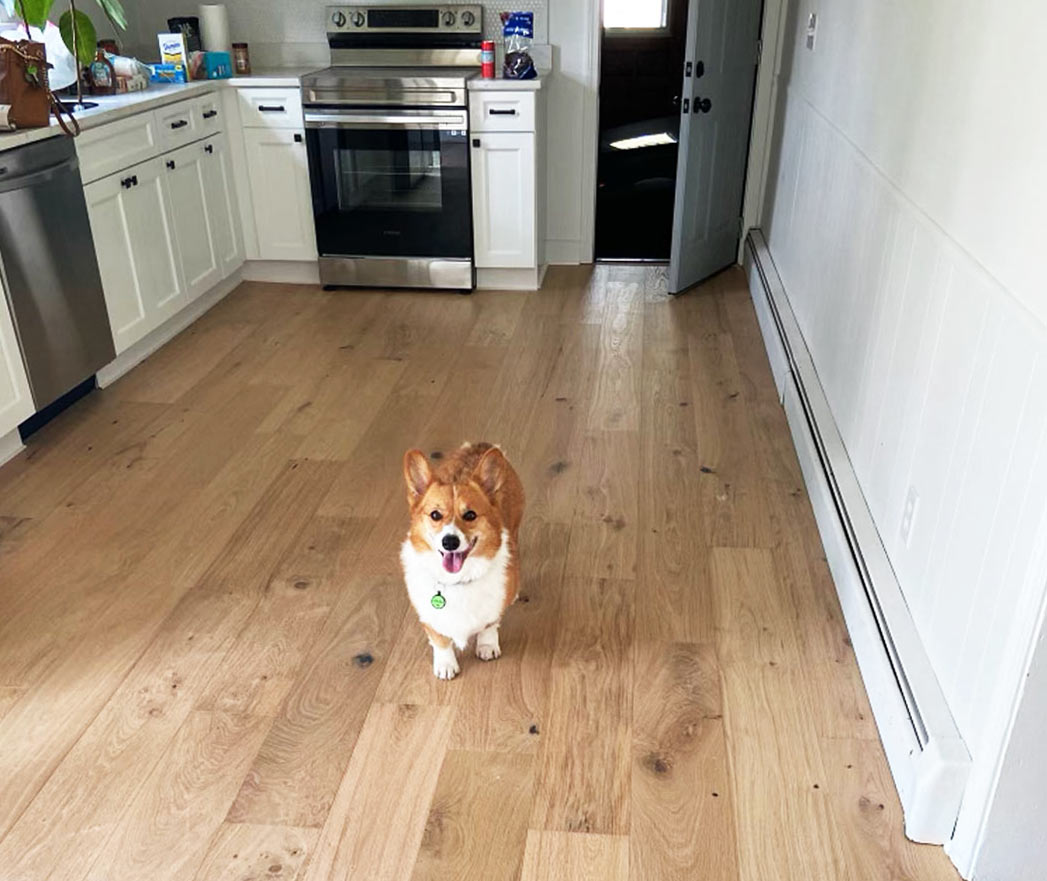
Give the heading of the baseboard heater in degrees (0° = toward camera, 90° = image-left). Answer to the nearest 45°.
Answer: approximately 90°

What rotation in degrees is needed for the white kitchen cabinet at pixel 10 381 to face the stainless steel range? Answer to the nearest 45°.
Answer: approximately 45° to its left

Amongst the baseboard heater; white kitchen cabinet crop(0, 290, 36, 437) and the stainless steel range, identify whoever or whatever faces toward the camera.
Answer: the stainless steel range

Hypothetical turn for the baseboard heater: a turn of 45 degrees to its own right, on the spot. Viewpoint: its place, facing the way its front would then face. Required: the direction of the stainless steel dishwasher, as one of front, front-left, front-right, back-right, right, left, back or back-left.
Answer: front-left

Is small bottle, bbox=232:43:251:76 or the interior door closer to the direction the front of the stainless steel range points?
the interior door

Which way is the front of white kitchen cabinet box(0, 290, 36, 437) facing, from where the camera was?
facing to the right of the viewer

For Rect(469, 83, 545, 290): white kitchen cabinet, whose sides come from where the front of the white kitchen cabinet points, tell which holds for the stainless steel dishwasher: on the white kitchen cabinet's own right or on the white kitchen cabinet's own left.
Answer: on the white kitchen cabinet's own right

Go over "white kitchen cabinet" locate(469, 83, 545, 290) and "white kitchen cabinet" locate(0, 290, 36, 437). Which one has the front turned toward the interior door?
"white kitchen cabinet" locate(0, 290, 36, 437)

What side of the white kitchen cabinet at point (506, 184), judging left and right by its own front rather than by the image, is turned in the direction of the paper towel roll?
right

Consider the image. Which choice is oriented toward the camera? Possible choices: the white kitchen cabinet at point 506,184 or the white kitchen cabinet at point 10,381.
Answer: the white kitchen cabinet at point 506,184

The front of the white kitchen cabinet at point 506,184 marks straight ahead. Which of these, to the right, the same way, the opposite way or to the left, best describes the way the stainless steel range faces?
the same way

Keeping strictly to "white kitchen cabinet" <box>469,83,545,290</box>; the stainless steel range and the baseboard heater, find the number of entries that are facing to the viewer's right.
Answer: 0

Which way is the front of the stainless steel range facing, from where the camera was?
facing the viewer

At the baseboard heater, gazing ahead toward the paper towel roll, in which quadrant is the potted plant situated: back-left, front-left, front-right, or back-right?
front-left

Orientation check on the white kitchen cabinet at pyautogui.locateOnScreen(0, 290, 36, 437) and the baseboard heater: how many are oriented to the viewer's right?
1

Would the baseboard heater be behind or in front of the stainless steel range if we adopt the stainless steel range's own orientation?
in front

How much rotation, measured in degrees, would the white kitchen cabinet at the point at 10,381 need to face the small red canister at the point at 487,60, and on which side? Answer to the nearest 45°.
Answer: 0° — it already faces it
